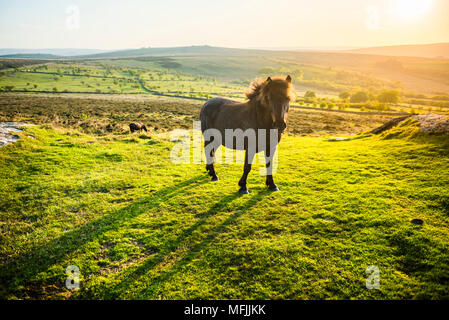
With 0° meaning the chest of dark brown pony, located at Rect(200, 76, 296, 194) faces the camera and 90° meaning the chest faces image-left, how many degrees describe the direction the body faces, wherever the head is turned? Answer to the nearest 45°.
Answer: approximately 315°
